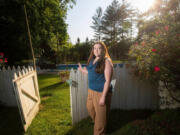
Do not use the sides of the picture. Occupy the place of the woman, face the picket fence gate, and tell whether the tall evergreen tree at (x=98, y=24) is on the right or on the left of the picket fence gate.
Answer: right

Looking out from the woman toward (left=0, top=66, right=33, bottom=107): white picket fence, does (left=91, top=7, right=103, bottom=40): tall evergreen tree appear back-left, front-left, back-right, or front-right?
front-right

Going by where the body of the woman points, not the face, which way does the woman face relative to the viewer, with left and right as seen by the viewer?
facing the viewer and to the left of the viewer

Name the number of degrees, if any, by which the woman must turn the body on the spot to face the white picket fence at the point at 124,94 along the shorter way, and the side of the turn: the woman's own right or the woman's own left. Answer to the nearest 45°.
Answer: approximately 180°

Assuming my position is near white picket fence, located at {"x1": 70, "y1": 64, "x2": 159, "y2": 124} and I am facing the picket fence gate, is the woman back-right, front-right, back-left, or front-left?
front-left

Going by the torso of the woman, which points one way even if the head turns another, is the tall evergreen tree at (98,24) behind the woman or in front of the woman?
behind

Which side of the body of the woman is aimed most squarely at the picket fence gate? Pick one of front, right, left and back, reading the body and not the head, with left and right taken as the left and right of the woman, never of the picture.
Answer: right

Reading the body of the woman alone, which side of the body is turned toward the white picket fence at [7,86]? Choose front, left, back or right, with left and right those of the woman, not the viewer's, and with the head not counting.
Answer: right
